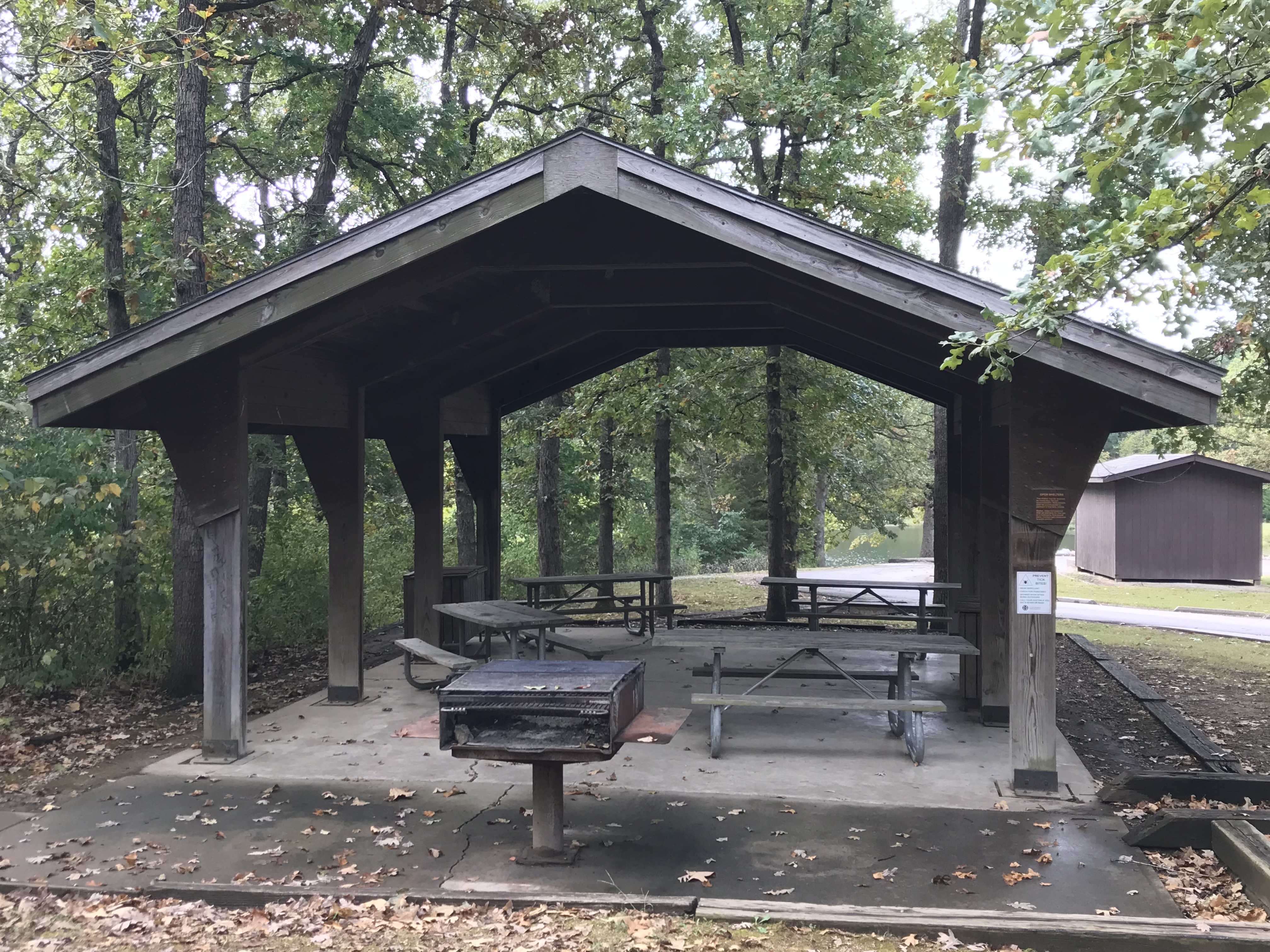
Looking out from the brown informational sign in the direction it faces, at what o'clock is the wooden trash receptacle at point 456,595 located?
The wooden trash receptacle is roughly at 4 o'clock from the brown informational sign.

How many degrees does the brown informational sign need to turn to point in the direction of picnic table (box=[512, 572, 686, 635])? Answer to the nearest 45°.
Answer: approximately 135° to its right

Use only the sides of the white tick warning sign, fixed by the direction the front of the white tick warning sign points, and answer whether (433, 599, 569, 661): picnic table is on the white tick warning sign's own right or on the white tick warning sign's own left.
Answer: on the white tick warning sign's own right

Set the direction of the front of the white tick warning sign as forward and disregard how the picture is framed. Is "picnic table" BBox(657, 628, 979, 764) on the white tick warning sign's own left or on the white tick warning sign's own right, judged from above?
on the white tick warning sign's own right

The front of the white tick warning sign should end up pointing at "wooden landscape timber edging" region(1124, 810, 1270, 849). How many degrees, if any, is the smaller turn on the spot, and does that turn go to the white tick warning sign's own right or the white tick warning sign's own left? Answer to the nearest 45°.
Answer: approximately 45° to the white tick warning sign's own left

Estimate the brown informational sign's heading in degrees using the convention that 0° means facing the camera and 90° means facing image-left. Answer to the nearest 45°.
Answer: approximately 0°

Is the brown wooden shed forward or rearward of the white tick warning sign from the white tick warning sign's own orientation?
rearward

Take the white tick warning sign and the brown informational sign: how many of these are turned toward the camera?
2

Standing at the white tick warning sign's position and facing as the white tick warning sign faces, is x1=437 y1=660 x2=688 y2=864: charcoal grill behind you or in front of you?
in front

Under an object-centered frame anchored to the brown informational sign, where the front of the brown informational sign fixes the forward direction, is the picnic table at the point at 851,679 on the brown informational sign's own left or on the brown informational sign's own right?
on the brown informational sign's own right
